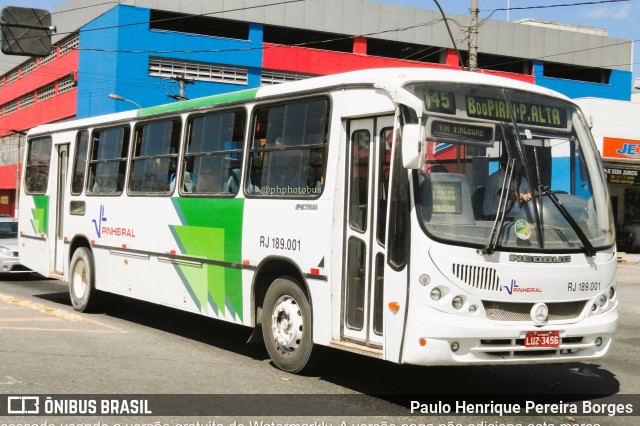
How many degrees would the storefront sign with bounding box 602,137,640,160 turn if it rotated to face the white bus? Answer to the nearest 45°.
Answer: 0° — it already faces it

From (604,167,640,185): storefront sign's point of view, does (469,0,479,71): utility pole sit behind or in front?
in front

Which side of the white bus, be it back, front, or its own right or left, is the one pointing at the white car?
back

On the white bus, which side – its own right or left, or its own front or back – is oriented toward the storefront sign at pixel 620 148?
left

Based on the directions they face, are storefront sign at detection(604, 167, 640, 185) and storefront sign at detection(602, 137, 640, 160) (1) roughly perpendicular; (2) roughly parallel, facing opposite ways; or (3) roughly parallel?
roughly parallel

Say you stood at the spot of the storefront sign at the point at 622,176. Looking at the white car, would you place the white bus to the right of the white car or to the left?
left

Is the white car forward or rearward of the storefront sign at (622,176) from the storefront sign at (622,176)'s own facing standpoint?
forward

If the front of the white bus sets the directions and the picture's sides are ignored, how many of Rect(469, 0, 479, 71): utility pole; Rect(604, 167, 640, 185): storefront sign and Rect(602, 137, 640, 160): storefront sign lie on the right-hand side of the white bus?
0

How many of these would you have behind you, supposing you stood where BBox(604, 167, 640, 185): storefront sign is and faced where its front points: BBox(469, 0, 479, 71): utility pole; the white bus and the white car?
0

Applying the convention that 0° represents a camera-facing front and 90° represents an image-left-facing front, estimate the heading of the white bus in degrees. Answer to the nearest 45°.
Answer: approximately 315°

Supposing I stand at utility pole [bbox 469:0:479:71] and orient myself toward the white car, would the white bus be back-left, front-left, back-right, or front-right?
front-left

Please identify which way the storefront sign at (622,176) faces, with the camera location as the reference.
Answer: facing the viewer

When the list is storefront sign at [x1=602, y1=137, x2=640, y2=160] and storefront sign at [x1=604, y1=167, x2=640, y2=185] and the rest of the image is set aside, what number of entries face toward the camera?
2

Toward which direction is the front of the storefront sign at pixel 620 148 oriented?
toward the camera

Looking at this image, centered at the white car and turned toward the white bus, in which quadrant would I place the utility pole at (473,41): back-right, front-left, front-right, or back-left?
front-left

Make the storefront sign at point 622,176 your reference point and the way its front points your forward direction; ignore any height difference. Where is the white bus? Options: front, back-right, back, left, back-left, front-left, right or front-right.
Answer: front
